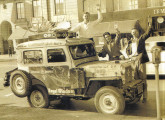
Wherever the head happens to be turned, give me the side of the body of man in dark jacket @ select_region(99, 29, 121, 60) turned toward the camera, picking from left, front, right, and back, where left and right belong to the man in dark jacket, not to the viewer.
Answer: front

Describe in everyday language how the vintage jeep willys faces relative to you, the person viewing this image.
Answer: facing the viewer and to the right of the viewer

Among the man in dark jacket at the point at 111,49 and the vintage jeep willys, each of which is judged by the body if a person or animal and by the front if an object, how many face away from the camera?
0
